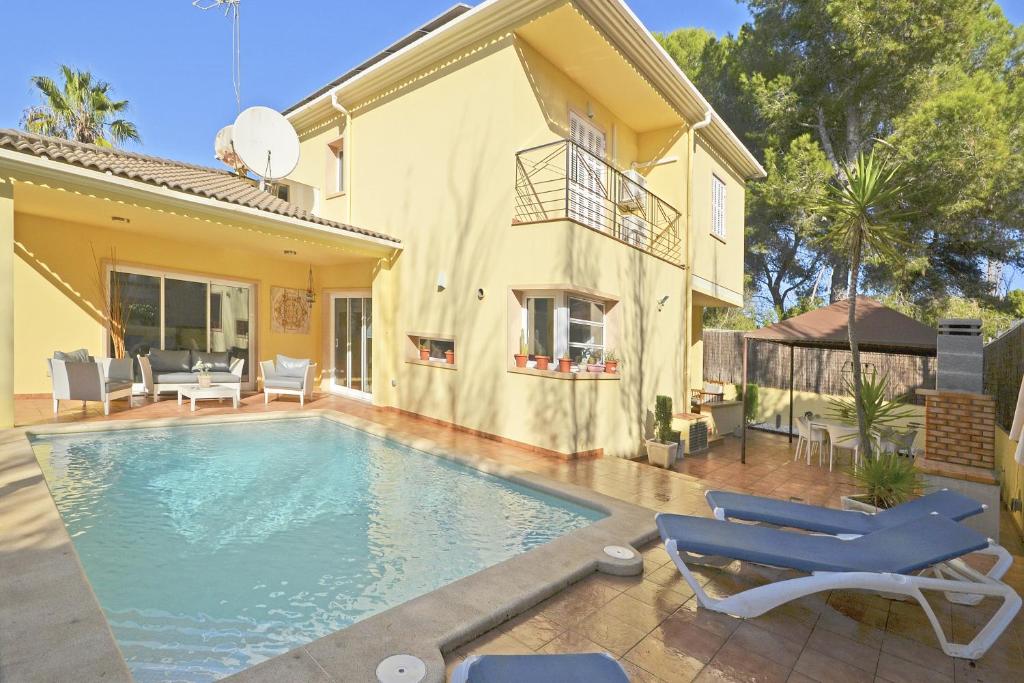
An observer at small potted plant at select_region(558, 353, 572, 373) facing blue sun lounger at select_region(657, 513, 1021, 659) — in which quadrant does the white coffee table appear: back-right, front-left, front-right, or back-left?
back-right

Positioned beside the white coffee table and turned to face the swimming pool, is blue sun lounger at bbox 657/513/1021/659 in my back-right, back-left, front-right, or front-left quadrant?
front-left

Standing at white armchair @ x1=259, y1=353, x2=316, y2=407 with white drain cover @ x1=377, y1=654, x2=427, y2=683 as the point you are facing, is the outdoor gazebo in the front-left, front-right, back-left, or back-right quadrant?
front-left

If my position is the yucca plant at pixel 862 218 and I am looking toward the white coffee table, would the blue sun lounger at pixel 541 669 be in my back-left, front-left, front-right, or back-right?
front-left

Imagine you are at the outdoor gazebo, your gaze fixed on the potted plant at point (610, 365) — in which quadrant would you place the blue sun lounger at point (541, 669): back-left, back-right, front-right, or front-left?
front-left

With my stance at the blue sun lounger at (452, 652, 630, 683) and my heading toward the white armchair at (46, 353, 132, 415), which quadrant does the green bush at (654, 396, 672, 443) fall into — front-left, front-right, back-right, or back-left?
front-right
